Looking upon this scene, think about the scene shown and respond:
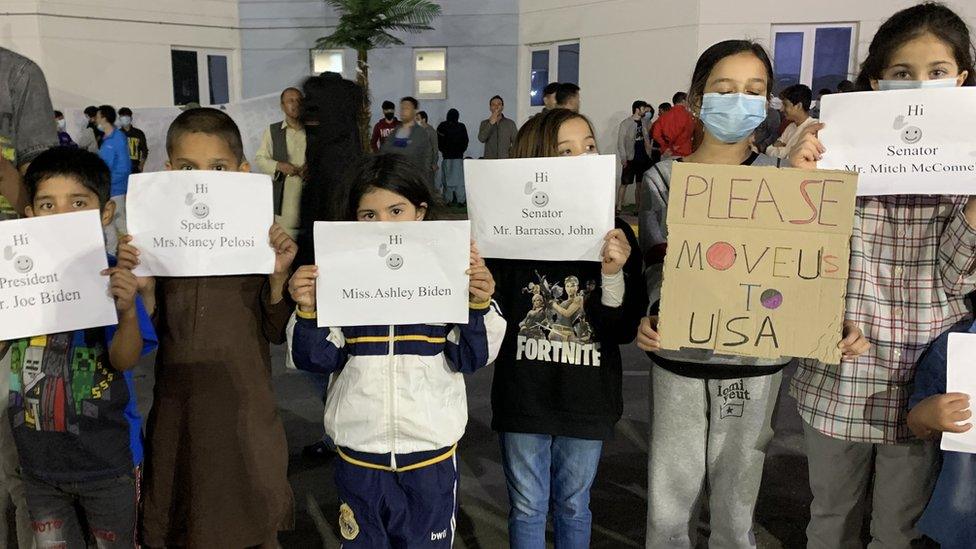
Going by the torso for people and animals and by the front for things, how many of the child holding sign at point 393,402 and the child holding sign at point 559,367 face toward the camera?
2

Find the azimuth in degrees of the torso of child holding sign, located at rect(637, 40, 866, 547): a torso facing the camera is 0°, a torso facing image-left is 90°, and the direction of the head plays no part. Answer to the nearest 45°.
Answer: approximately 0°

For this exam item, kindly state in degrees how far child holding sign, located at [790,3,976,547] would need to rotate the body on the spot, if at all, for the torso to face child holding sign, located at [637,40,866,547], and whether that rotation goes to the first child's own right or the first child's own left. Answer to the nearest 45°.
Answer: approximately 90° to the first child's own right

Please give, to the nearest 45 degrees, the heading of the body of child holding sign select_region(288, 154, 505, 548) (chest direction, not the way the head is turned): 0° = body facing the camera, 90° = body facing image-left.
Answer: approximately 0°

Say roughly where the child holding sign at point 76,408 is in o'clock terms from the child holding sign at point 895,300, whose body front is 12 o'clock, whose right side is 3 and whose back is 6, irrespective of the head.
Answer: the child holding sign at point 76,408 is roughly at 2 o'clock from the child holding sign at point 895,300.

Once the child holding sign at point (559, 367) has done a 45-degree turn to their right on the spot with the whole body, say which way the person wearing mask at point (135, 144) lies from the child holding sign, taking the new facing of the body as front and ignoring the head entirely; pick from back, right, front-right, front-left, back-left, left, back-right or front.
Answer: right

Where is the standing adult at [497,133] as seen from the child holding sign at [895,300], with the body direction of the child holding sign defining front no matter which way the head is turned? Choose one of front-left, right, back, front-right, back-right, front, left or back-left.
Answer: back-right
